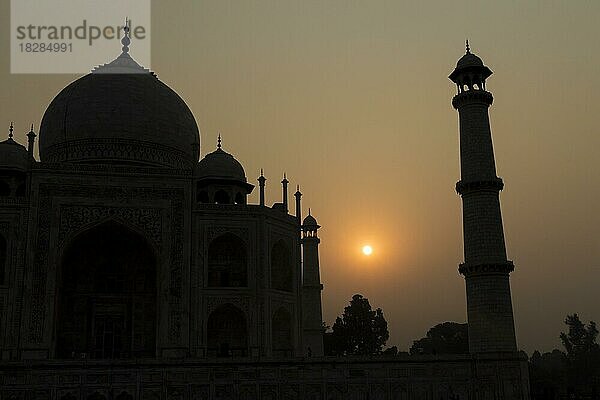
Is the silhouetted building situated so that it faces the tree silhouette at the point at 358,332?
no

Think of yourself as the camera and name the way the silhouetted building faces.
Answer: facing the viewer
